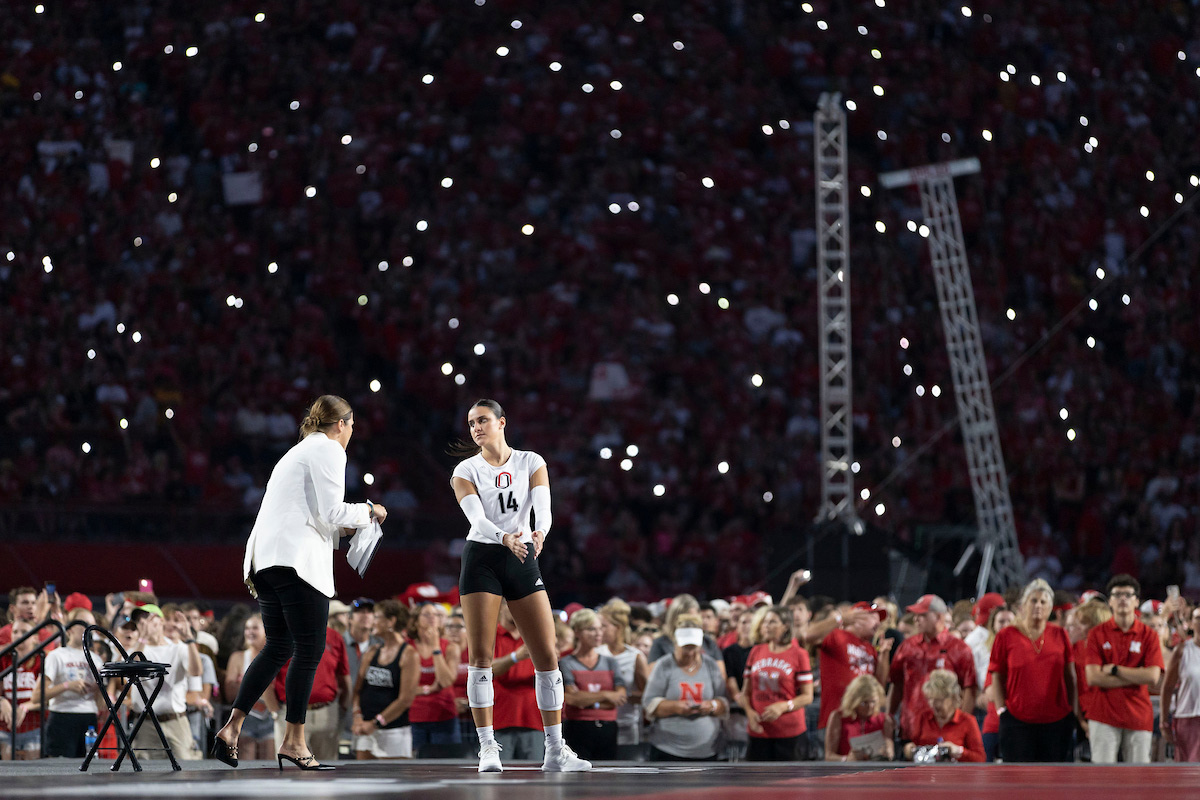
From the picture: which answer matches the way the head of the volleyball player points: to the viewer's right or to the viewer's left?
to the viewer's left

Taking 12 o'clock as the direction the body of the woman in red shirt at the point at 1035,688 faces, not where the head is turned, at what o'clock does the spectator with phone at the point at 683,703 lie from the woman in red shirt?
The spectator with phone is roughly at 3 o'clock from the woman in red shirt.

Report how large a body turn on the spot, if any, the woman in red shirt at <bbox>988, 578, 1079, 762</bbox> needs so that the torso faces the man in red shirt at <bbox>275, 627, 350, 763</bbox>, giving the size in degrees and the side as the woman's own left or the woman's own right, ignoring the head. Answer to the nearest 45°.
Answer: approximately 90° to the woman's own right

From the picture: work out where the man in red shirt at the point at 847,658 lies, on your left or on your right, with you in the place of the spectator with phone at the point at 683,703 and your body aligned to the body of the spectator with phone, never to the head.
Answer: on your left

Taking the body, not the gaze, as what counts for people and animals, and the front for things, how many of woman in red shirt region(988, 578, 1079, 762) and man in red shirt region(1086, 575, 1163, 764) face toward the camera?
2

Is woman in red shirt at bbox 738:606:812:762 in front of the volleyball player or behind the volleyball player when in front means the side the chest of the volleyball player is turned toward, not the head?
behind

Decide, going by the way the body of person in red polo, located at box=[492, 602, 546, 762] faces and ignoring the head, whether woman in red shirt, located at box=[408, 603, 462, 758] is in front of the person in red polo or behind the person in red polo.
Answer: behind

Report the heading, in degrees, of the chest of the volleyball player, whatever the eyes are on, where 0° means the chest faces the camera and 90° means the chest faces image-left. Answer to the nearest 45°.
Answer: approximately 0°

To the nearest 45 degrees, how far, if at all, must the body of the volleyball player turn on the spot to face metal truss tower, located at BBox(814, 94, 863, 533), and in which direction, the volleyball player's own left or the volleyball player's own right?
approximately 180°

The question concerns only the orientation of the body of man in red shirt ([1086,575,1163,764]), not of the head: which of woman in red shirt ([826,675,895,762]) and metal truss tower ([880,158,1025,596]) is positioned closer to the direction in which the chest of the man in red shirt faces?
the woman in red shirt
